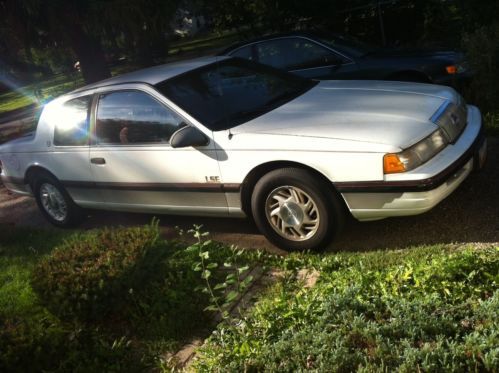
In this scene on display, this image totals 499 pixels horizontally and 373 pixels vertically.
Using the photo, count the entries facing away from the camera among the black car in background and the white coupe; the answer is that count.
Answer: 0

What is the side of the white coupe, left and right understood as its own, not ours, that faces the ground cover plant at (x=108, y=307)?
right

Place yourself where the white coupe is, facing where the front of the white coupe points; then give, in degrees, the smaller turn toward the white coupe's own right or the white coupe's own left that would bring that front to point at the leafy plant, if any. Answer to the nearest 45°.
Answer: approximately 90° to the white coupe's own right

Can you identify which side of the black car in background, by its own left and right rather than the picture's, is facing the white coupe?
right

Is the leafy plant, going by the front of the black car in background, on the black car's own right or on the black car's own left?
on the black car's own right

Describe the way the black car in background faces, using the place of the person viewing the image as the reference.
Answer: facing to the right of the viewer

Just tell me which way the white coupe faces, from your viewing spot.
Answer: facing the viewer and to the right of the viewer
